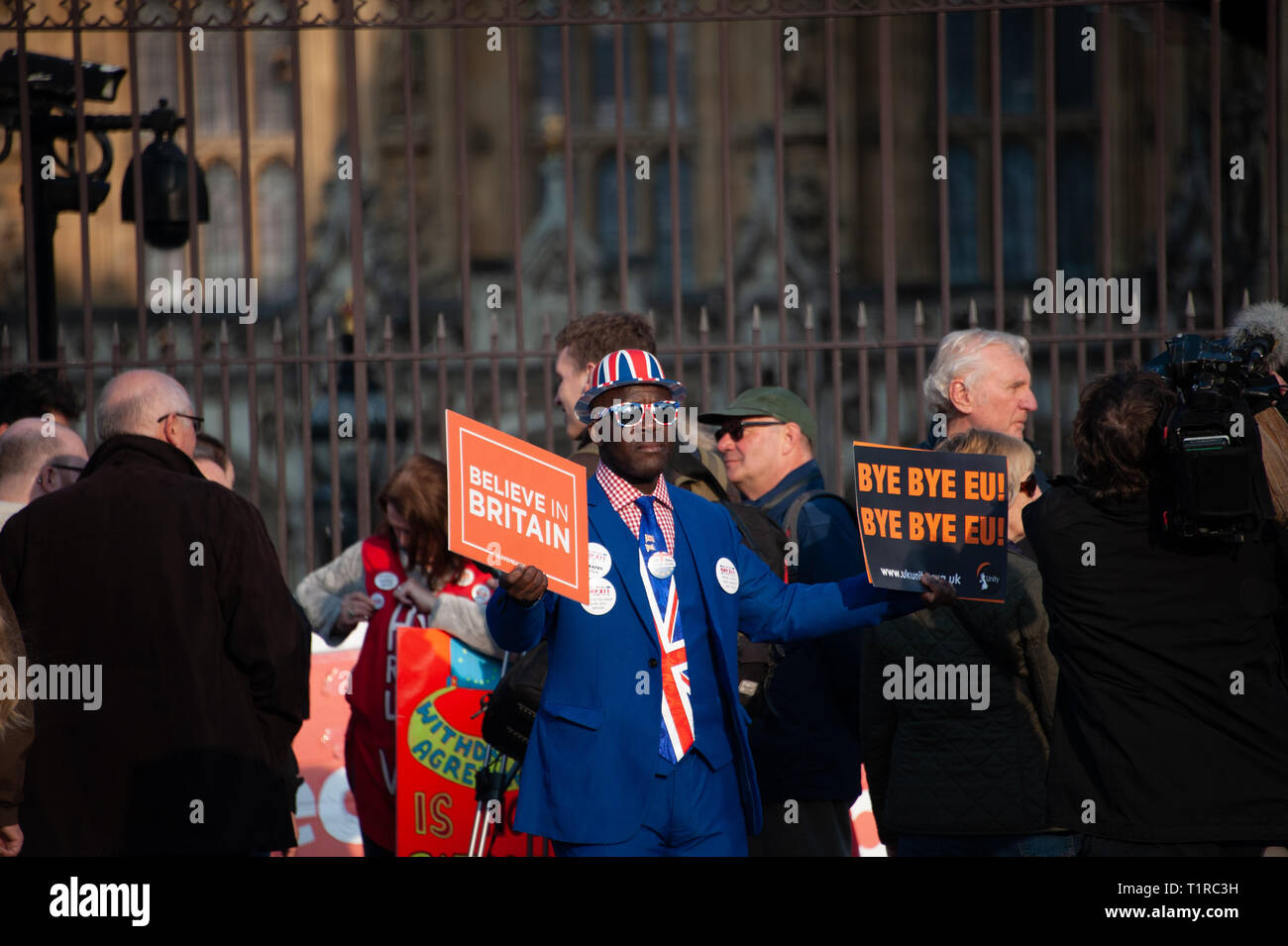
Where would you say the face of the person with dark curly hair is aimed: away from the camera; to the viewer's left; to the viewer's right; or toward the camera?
away from the camera

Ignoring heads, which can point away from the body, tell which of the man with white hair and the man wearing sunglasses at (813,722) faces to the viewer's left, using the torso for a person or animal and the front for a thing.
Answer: the man wearing sunglasses

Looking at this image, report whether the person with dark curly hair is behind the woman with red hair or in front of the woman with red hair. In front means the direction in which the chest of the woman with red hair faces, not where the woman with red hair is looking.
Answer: in front

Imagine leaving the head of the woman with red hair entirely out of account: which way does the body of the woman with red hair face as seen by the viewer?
toward the camera

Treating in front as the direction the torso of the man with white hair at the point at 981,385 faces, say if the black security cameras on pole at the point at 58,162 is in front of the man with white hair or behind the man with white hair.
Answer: behind

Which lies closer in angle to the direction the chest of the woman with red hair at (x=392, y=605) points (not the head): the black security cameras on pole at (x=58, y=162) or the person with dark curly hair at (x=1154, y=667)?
the person with dark curly hair

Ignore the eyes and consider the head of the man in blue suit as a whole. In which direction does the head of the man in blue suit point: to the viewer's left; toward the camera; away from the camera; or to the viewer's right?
toward the camera

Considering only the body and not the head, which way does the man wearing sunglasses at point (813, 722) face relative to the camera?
to the viewer's left
